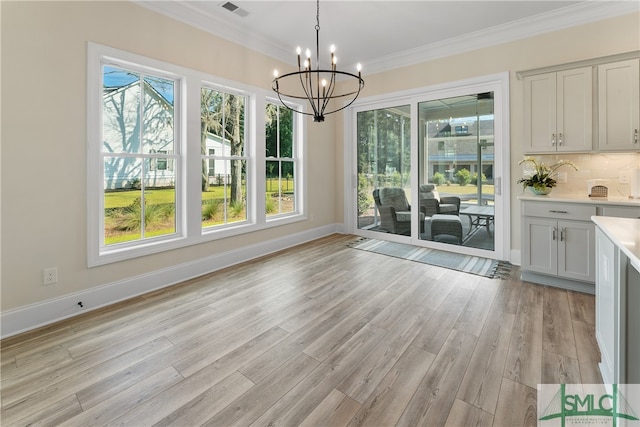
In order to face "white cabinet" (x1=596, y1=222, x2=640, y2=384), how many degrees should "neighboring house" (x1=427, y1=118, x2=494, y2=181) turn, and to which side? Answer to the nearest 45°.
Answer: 0° — it already faces it

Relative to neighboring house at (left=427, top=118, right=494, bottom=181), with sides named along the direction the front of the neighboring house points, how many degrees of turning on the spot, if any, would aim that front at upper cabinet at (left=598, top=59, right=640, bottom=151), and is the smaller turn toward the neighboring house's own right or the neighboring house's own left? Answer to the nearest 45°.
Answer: approximately 45° to the neighboring house's own left

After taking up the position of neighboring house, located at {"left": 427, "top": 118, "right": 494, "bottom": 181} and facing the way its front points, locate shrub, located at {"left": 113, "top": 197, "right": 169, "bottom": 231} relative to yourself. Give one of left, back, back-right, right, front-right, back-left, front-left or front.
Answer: front-right

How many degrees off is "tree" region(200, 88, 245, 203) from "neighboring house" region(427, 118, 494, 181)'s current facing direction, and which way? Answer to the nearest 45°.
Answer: approximately 45° to its right

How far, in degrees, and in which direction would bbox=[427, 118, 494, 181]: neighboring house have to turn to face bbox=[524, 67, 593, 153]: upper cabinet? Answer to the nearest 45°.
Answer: approximately 45° to its left

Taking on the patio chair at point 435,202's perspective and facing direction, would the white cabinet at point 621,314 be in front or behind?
in front

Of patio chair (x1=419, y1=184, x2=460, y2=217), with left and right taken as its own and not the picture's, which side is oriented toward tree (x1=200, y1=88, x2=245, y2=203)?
back

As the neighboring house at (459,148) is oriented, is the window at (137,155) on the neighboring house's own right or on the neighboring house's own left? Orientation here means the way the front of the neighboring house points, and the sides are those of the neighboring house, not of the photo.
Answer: on the neighboring house's own right

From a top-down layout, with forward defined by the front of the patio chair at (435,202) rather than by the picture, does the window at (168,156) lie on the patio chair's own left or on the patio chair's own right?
on the patio chair's own right

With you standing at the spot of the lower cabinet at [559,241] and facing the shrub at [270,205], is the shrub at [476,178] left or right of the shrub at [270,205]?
right

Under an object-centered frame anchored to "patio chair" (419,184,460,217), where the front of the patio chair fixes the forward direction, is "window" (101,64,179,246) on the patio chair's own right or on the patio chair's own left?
on the patio chair's own right

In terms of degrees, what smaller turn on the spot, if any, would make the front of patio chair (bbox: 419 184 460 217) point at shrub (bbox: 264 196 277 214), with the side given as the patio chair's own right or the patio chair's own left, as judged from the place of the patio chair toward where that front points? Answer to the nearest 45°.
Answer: approximately 135° to the patio chair's own right

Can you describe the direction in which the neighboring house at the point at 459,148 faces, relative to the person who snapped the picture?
facing the viewer
